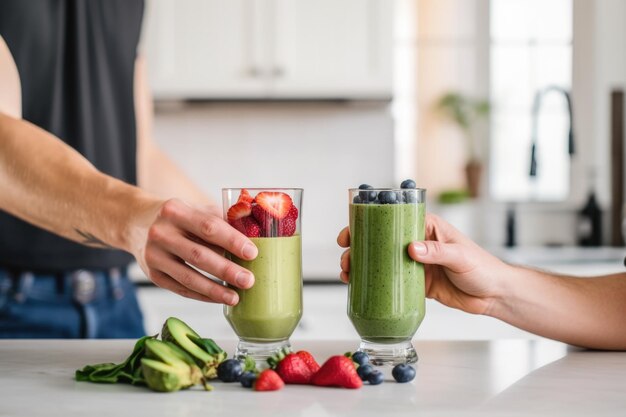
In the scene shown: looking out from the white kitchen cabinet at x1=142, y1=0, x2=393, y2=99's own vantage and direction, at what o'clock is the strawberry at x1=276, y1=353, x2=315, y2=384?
The strawberry is roughly at 12 o'clock from the white kitchen cabinet.

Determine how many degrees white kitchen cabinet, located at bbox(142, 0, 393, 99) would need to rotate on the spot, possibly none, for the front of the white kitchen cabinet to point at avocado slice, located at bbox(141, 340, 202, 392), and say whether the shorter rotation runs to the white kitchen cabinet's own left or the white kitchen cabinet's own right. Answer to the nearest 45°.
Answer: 0° — it already faces it

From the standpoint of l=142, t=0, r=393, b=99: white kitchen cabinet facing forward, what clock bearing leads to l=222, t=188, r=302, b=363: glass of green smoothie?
The glass of green smoothie is roughly at 12 o'clock from the white kitchen cabinet.

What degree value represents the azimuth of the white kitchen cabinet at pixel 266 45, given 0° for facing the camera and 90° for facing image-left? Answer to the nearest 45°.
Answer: approximately 0°

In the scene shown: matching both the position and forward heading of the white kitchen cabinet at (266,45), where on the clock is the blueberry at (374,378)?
The blueberry is roughly at 12 o'clock from the white kitchen cabinet.

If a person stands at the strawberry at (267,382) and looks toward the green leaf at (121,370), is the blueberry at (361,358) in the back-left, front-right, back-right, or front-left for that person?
back-right

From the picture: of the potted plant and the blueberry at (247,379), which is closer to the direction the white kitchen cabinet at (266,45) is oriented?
the blueberry

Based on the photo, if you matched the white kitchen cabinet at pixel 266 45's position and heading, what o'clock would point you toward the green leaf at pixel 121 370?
The green leaf is roughly at 12 o'clock from the white kitchen cabinet.
